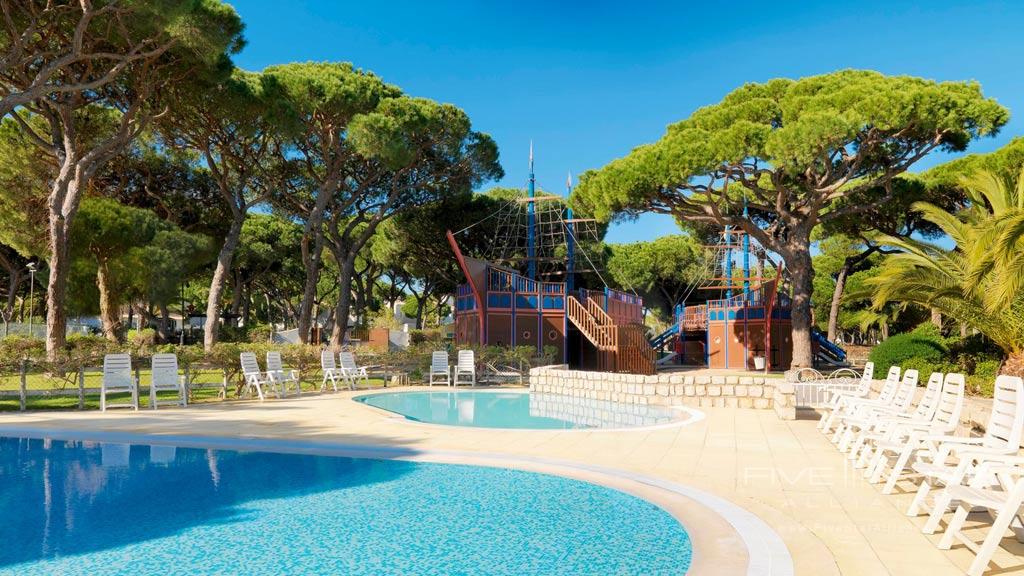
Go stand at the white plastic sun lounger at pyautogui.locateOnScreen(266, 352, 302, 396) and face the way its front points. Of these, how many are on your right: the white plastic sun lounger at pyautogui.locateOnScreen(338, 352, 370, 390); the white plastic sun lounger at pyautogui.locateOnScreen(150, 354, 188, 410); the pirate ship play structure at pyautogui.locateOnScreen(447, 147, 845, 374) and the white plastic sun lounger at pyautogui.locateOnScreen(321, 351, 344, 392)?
1

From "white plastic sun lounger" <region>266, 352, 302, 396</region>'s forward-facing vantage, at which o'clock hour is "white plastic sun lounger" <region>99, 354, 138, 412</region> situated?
"white plastic sun lounger" <region>99, 354, 138, 412</region> is roughly at 3 o'clock from "white plastic sun lounger" <region>266, 352, 302, 396</region>.

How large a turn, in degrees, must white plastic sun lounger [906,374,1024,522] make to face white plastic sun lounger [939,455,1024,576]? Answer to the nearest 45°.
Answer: approximately 45° to its left

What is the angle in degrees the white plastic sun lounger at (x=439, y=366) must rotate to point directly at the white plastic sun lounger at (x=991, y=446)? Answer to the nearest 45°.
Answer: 0° — it already faces it

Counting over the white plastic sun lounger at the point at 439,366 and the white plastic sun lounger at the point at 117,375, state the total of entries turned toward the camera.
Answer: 2

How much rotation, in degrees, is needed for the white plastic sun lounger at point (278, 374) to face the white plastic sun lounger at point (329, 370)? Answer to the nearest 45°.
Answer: approximately 90° to its left

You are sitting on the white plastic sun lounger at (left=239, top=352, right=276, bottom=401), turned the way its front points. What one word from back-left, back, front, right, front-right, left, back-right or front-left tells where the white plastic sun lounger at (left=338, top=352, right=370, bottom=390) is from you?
left

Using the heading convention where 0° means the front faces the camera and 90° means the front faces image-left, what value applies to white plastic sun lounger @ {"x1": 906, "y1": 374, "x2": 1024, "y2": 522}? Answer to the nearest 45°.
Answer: approximately 45°

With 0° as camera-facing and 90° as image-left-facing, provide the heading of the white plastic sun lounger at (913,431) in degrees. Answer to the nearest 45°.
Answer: approximately 45°

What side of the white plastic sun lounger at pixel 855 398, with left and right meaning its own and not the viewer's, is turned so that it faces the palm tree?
back

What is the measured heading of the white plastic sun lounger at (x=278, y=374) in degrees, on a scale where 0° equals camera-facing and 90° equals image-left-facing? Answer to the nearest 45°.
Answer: approximately 315°
